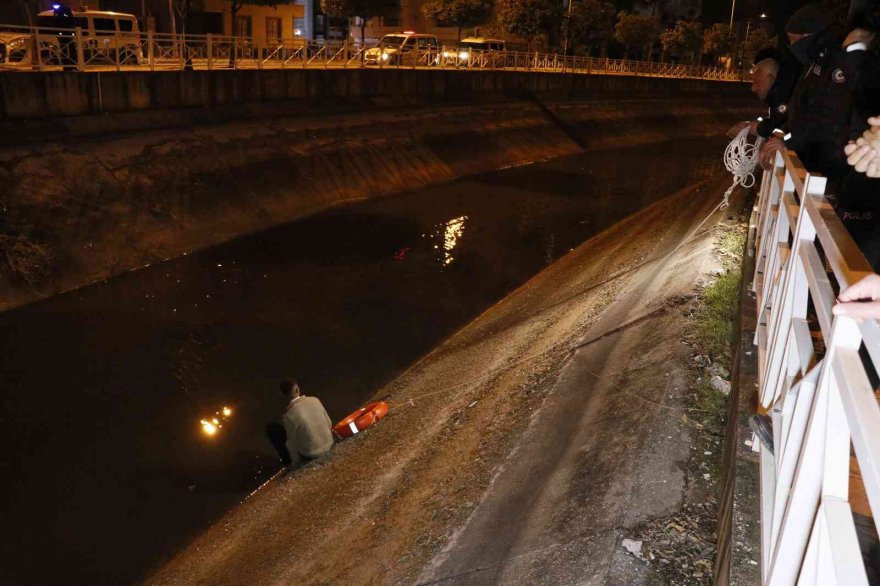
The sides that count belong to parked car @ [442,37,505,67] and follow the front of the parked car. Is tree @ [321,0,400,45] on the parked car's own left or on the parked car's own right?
on the parked car's own right

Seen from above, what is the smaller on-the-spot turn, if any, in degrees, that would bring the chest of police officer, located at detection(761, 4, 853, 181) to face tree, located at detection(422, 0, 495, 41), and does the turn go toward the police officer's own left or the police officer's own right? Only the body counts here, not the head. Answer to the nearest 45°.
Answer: approximately 45° to the police officer's own right

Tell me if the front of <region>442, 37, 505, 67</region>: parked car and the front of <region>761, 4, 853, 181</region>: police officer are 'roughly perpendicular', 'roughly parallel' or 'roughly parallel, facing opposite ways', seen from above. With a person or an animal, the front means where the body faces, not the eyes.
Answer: roughly perpendicular

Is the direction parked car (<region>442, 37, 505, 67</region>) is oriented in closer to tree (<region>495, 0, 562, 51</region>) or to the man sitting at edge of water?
the man sitting at edge of water

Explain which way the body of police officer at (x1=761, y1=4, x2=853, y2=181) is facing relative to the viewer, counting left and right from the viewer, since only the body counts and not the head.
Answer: facing to the left of the viewer

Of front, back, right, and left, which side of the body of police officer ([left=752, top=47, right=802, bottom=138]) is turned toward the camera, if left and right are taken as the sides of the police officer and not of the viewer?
left

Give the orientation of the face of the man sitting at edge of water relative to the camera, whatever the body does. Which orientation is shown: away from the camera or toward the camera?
away from the camera

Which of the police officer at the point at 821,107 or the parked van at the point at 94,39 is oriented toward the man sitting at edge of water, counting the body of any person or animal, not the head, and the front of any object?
the police officer

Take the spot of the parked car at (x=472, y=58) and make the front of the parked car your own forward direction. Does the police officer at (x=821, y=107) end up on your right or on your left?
on your left
